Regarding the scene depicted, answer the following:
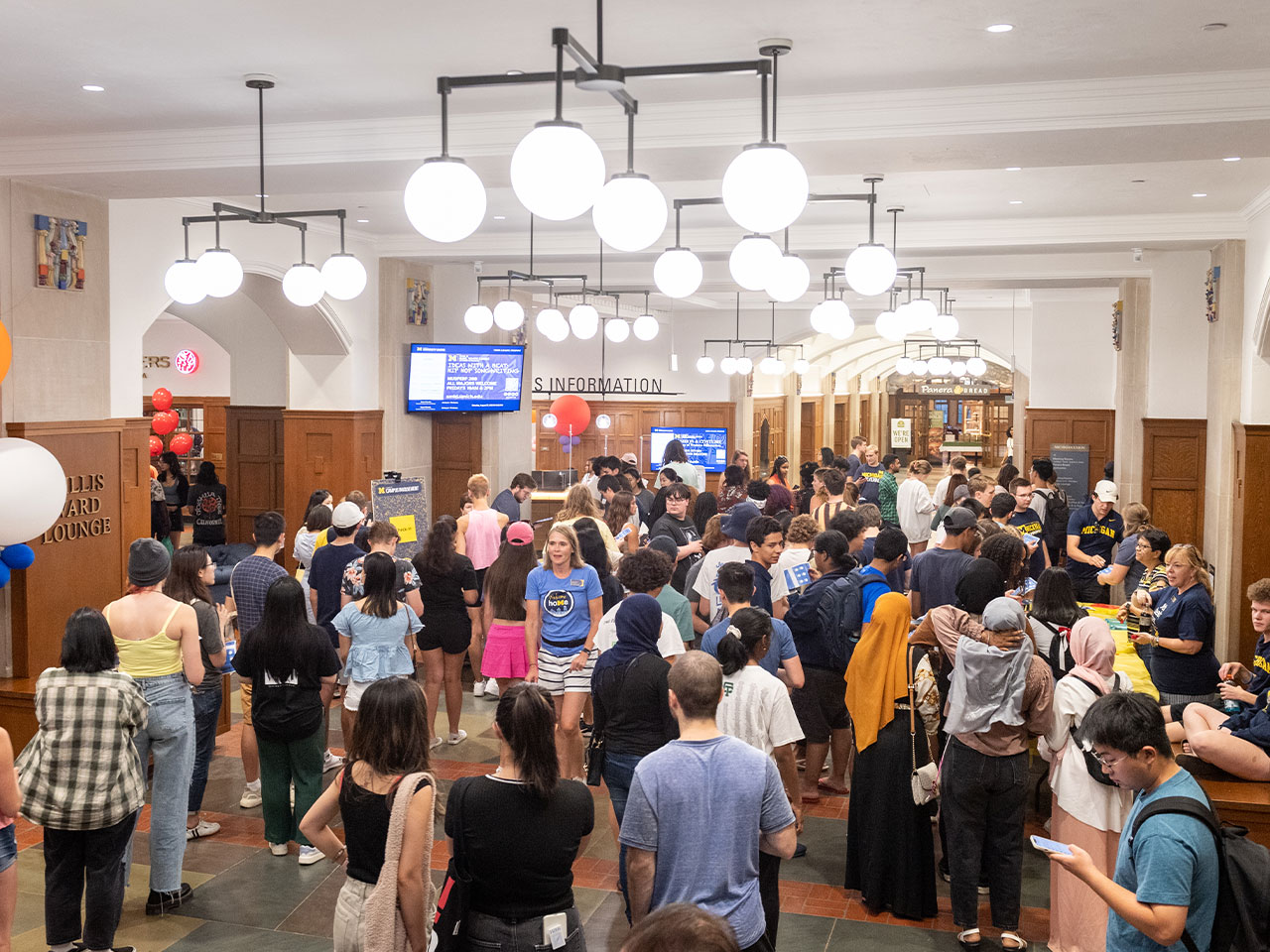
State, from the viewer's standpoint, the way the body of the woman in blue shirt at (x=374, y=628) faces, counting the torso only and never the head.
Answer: away from the camera

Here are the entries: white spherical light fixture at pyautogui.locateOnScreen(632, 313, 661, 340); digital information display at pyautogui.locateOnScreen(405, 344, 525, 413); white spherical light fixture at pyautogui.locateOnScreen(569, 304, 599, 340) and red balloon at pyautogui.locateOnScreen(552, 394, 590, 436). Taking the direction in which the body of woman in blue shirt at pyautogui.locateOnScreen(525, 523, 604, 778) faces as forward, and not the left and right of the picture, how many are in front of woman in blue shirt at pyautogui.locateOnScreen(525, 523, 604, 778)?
0

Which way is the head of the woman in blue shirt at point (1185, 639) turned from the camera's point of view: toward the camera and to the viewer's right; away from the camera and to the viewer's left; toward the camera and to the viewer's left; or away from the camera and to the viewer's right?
toward the camera and to the viewer's left

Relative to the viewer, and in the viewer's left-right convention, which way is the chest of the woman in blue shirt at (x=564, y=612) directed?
facing the viewer

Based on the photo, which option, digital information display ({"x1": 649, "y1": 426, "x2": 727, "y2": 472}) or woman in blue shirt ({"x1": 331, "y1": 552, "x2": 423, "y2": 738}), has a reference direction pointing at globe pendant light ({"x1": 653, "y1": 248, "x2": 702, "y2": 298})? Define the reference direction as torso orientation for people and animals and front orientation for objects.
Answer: the digital information display

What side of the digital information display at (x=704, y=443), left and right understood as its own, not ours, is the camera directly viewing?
front

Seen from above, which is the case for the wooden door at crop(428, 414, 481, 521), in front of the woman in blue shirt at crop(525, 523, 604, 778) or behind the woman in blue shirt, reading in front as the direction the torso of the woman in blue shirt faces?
behind

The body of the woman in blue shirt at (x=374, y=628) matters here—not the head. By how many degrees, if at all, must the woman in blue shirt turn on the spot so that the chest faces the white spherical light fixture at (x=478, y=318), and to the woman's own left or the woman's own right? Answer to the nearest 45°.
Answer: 0° — they already face it

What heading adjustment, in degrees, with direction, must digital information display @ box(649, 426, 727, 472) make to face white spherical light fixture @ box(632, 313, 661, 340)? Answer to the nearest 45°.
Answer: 0° — it already faces it

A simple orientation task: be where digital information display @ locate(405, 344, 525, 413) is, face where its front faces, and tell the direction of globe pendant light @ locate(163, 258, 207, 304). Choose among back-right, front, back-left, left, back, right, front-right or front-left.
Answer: front

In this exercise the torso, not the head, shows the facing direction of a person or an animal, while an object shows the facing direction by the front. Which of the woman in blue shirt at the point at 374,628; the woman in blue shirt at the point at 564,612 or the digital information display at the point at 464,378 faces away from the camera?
the woman in blue shirt at the point at 374,628

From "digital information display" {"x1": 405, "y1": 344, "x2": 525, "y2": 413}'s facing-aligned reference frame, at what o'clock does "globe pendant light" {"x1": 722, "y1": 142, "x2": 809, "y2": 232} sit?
The globe pendant light is roughly at 12 o'clock from the digital information display.

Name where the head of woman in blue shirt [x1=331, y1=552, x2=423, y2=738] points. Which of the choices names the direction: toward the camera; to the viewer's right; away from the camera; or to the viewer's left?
away from the camera

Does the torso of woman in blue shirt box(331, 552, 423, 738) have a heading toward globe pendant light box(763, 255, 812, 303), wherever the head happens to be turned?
no

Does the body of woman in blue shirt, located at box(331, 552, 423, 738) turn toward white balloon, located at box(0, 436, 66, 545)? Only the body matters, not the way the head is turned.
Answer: no

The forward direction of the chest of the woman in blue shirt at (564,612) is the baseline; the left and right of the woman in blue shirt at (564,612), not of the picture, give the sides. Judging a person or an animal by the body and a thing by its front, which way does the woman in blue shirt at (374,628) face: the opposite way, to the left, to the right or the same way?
the opposite way

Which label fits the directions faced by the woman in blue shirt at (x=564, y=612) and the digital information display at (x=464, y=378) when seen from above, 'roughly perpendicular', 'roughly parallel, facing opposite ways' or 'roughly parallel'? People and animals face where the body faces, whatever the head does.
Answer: roughly parallel

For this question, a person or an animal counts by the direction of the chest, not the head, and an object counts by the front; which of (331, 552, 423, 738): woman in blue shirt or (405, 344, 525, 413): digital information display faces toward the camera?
the digital information display

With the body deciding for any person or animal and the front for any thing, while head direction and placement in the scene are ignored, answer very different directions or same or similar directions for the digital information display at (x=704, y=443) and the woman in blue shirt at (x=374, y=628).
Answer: very different directions
